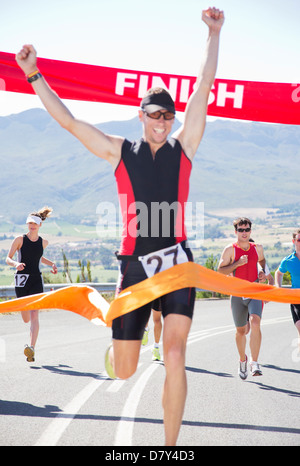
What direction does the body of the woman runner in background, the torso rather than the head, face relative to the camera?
toward the camera

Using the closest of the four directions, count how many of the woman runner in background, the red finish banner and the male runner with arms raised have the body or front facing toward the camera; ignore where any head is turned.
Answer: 3

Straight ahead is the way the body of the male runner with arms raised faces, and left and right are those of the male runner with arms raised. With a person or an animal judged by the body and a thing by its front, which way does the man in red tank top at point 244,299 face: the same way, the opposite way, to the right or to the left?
the same way

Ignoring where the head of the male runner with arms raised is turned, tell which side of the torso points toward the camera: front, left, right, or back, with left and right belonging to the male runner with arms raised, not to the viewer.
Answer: front

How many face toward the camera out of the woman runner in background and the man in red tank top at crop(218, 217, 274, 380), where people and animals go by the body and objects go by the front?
2

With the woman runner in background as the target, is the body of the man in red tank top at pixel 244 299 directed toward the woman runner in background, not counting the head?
no

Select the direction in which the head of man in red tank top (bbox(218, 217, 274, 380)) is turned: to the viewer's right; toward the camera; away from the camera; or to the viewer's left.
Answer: toward the camera

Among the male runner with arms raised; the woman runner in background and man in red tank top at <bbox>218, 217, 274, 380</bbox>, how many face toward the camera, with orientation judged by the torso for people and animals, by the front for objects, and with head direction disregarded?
3

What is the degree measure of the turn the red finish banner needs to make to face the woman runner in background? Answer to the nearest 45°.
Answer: approximately 135° to its right

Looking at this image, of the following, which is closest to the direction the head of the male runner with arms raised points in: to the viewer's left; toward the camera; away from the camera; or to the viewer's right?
toward the camera

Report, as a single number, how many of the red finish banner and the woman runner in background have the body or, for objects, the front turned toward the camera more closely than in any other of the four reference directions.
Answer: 2

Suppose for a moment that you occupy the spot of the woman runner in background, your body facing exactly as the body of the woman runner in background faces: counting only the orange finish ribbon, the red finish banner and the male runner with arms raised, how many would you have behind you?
0

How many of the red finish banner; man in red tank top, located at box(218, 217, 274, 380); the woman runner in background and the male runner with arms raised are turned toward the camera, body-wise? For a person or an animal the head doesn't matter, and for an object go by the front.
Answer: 4

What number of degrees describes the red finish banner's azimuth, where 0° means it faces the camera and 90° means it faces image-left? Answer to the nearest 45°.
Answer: approximately 0°
